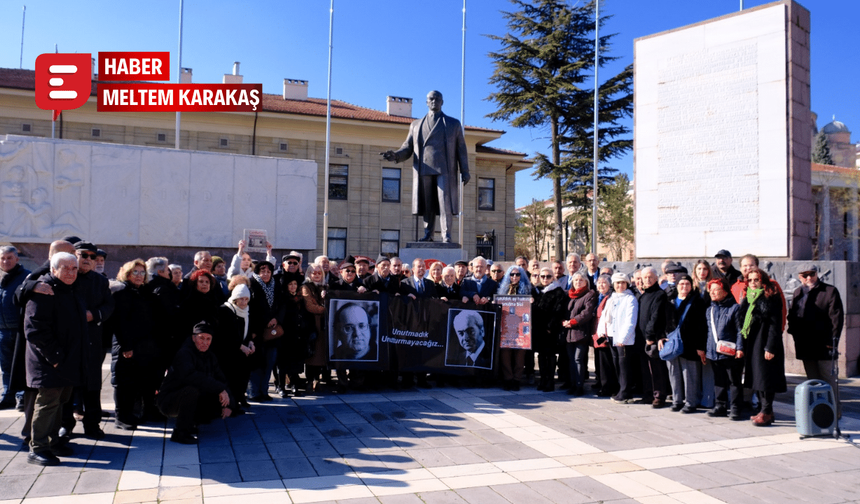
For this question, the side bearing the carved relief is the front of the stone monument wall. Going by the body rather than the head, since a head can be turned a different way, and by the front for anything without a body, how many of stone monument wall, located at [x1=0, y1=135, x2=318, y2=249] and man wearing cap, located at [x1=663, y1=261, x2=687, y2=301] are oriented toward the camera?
2

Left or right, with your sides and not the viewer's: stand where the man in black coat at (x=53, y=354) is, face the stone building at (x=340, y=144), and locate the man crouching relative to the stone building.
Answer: right

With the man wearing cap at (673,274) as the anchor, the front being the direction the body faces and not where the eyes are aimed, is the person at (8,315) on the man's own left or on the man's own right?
on the man's own right

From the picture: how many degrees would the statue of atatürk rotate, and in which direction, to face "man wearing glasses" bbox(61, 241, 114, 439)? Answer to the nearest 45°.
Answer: approximately 45° to its right

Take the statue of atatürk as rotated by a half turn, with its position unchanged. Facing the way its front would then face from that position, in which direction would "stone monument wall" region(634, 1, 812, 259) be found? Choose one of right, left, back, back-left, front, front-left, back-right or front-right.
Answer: right

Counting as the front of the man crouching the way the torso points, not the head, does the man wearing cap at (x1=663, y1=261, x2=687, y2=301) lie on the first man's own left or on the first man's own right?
on the first man's own left

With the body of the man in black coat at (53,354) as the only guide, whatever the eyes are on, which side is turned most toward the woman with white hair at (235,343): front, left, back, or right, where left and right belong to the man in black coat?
left

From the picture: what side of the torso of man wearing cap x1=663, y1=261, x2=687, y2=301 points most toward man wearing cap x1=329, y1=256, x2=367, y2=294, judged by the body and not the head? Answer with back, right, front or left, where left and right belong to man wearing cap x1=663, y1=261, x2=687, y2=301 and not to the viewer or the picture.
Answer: right
